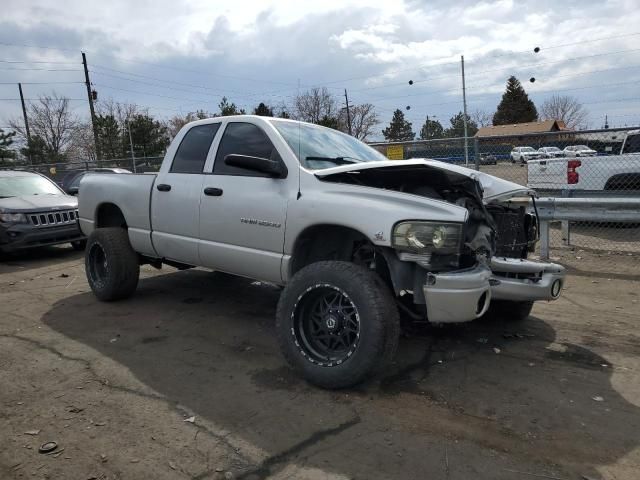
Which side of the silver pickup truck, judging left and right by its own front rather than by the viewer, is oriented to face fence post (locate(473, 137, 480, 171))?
left

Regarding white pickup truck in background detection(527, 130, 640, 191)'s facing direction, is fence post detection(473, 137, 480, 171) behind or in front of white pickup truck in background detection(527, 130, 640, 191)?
behind

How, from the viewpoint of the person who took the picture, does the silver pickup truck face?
facing the viewer and to the right of the viewer

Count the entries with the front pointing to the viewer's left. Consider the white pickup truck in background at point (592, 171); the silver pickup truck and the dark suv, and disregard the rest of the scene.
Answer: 0

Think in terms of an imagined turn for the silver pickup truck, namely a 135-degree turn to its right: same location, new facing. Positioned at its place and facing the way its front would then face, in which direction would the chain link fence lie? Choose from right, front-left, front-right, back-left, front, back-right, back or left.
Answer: back-right

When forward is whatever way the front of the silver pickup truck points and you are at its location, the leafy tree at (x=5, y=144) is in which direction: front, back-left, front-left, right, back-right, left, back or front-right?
back

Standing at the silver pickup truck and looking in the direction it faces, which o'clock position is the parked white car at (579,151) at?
The parked white car is roughly at 9 o'clock from the silver pickup truck.

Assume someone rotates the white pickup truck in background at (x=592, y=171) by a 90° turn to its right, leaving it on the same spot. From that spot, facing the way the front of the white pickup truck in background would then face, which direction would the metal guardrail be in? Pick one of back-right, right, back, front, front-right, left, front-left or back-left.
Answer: front-right

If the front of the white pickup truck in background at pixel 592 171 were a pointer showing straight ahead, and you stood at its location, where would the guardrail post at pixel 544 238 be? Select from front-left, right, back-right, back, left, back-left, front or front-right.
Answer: back-right

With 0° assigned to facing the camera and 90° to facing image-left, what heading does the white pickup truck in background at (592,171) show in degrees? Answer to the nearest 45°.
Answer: approximately 225°

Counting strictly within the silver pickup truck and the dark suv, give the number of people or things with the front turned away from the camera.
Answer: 0

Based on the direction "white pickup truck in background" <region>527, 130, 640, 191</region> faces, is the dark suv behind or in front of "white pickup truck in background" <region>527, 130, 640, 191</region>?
behind

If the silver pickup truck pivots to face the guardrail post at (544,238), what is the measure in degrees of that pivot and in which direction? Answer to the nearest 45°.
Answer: approximately 90° to its left
